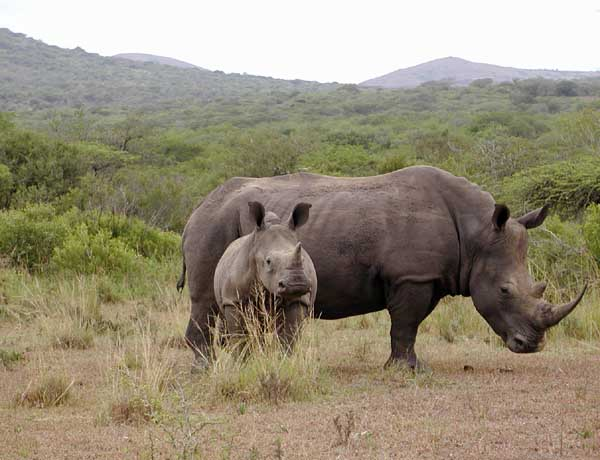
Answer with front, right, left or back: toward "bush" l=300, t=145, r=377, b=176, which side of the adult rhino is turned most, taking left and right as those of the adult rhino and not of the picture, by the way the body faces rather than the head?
left

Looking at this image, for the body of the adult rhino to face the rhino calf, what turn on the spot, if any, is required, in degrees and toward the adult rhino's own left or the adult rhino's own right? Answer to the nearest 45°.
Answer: approximately 135° to the adult rhino's own right

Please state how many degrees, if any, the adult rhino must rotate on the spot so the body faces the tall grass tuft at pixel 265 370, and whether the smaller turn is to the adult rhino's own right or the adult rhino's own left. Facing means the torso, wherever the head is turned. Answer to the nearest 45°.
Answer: approximately 135° to the adult rhino's own right

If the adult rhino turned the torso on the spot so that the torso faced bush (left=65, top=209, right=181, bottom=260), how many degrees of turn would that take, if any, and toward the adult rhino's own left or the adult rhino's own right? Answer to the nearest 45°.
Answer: approximately 135° to the adult rhino's own left

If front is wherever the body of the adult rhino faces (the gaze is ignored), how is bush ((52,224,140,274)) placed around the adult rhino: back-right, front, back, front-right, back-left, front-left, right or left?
back-left

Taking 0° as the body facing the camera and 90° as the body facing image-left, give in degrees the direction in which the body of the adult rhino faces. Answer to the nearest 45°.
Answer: approximately 270°
